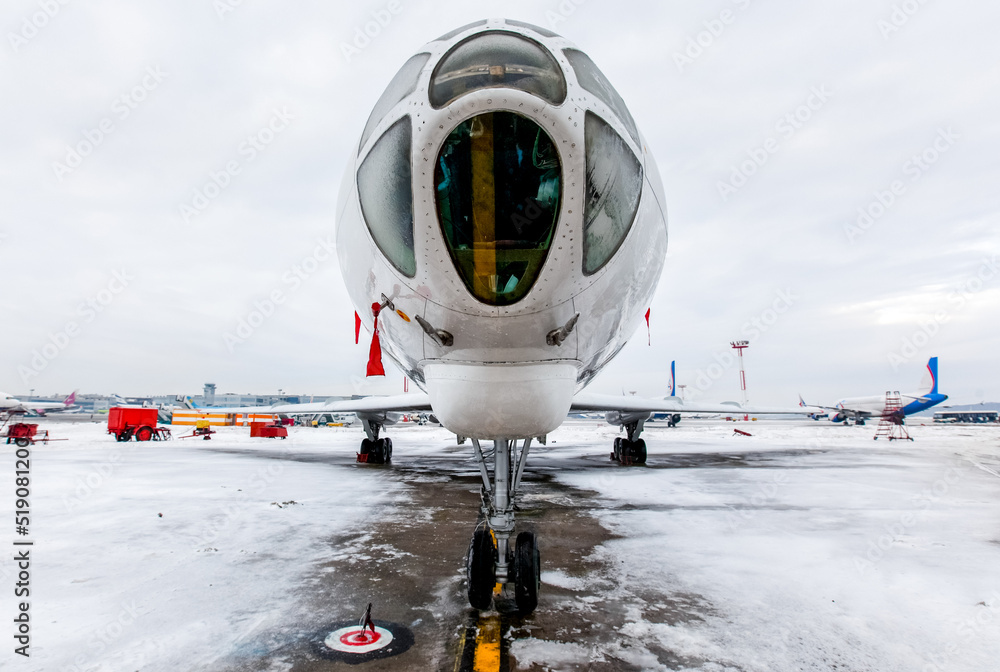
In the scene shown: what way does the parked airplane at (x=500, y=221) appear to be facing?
toward the camera

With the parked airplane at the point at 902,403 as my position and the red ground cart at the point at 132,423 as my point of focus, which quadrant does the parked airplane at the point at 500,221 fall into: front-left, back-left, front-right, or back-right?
front-left

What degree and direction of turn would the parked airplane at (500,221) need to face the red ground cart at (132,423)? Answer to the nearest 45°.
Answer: approximately 135° to its right

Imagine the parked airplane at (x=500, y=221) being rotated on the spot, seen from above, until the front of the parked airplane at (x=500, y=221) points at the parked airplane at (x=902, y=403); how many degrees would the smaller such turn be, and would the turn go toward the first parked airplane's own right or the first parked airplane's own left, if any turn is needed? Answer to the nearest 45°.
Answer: approximately 135° to the first parked airplane's own left
